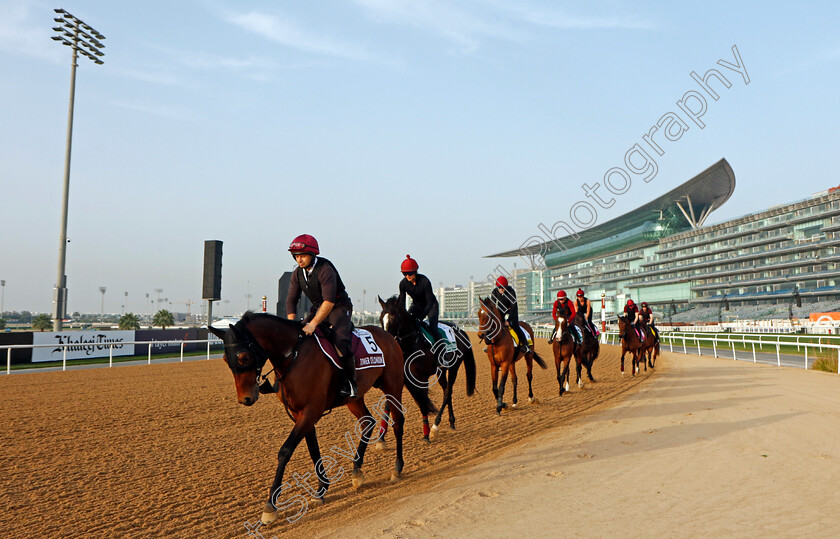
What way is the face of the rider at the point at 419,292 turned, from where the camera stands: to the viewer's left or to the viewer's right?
to the viewer's left

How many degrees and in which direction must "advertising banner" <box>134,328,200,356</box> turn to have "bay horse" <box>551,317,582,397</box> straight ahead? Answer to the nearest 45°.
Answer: approximately 45° to its left

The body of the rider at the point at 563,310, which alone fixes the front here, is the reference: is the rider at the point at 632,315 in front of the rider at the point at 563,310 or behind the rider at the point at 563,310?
behind

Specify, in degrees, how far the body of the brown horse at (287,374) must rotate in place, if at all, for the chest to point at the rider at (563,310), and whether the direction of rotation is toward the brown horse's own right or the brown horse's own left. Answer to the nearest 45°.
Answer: approximately 180°

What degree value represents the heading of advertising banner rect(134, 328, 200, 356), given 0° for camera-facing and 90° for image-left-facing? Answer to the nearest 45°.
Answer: approximately 0°

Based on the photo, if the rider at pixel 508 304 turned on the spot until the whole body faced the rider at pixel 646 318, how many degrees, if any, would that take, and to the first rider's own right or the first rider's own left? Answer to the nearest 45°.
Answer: approximately 180°

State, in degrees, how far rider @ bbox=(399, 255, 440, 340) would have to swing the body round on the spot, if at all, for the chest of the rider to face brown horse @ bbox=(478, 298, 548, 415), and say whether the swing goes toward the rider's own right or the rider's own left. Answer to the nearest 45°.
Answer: approximately 180°

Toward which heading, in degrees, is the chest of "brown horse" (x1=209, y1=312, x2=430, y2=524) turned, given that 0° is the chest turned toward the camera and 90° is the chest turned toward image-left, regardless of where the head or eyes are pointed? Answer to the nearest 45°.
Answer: approximately 45°

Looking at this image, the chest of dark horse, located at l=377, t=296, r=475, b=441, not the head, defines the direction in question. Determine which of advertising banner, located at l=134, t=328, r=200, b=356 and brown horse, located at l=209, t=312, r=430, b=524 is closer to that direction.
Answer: the brown horse
